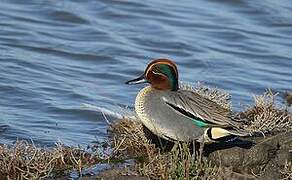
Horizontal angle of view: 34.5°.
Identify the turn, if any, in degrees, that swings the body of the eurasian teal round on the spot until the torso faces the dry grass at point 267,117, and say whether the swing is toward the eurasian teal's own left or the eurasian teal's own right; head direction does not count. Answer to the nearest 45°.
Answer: approximately 135° to the eurasian teal's own right

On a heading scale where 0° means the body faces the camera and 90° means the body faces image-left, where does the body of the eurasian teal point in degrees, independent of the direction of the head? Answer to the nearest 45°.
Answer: approximately 90°

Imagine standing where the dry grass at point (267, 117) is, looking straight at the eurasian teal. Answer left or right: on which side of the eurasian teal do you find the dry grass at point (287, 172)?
left

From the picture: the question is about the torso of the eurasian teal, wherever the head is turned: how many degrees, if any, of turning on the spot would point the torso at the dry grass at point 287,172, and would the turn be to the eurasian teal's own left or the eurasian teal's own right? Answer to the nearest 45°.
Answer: approximately 180°
